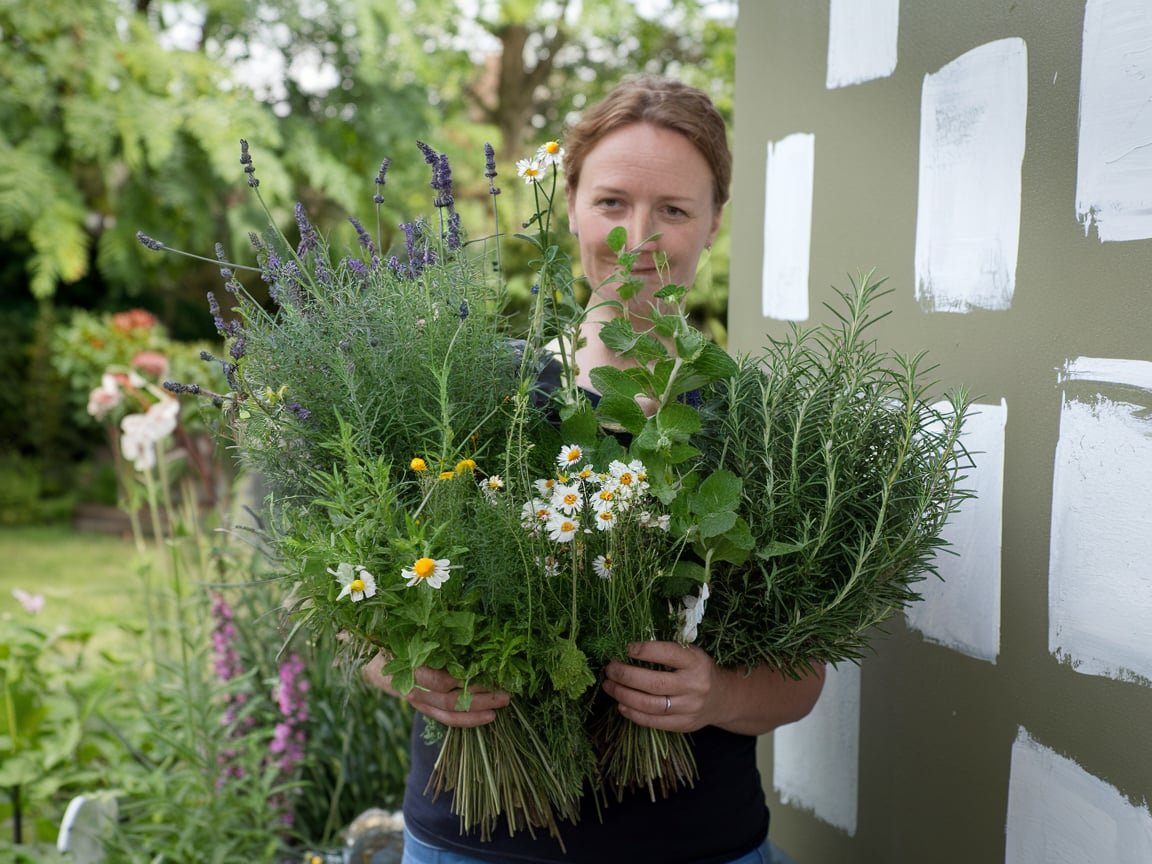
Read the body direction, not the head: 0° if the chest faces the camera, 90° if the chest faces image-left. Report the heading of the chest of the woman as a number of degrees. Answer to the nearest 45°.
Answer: approximately 0°
